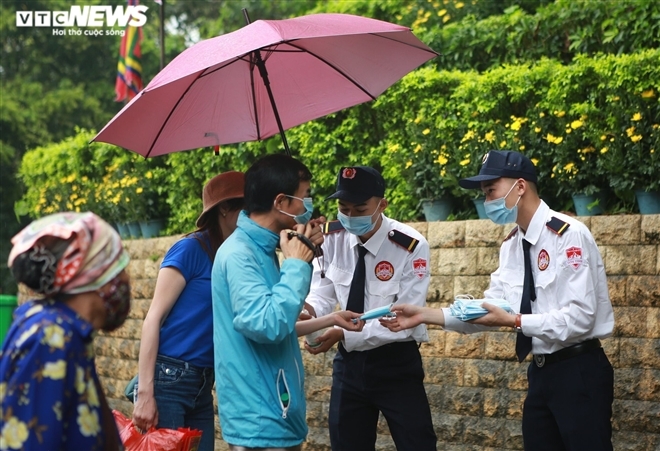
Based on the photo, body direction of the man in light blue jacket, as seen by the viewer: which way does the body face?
to the viewer's right

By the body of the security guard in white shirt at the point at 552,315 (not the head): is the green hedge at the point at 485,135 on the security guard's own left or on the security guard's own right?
on the security guard's own right

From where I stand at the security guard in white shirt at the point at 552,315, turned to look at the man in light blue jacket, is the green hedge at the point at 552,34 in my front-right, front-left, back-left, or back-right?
back-right

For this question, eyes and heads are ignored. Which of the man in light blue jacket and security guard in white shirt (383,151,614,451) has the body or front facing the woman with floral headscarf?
the security guard in white shirt

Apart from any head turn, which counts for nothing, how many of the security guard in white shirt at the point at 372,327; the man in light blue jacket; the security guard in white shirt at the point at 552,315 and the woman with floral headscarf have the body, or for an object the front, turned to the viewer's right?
2

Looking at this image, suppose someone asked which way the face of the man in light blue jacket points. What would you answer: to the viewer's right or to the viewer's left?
to the viewer's right

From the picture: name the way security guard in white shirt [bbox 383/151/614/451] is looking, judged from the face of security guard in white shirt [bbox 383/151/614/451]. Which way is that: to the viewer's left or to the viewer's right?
to the viewer's left

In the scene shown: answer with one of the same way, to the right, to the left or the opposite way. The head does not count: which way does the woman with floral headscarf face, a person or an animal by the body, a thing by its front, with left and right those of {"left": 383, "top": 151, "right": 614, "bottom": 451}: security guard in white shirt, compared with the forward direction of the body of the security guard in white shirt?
the opposite way

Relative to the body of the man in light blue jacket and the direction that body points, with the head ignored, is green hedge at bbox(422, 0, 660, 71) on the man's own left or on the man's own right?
on the man's own left

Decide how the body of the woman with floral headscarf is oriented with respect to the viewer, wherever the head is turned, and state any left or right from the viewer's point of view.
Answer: facing to the right of the viewer

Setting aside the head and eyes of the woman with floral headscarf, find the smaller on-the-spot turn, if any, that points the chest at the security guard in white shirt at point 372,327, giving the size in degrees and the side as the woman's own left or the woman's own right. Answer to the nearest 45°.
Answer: approximately 45° to the woman's own left

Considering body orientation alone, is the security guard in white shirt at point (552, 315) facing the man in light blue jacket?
yes
